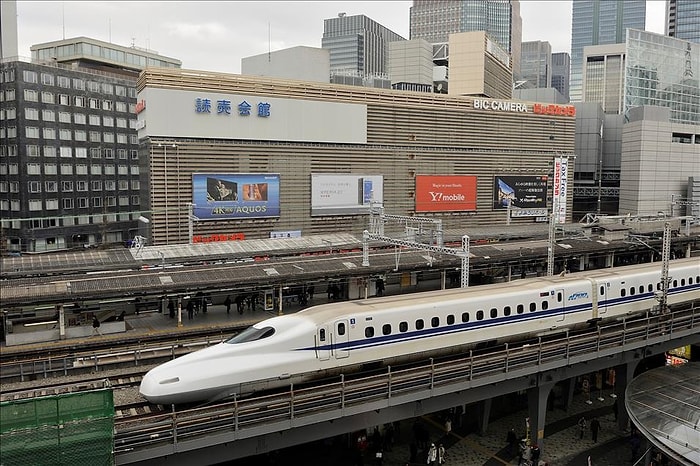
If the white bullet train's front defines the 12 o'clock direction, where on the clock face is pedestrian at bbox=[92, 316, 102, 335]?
The pedestrian is roughly at 2 o'clock from the white bullet train.

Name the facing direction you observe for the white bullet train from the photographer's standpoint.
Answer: facing the viewer and to the left of the viewer

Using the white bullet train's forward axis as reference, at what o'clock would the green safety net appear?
The green safety net is roughly at 12 o'clock from the white bullet train.

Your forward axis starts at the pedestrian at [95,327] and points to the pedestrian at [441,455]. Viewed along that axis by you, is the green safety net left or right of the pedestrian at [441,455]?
right

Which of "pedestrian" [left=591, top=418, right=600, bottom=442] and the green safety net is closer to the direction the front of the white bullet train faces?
the green safety net

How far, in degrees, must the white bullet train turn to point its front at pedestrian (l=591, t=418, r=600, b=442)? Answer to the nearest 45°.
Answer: approximately 180°
